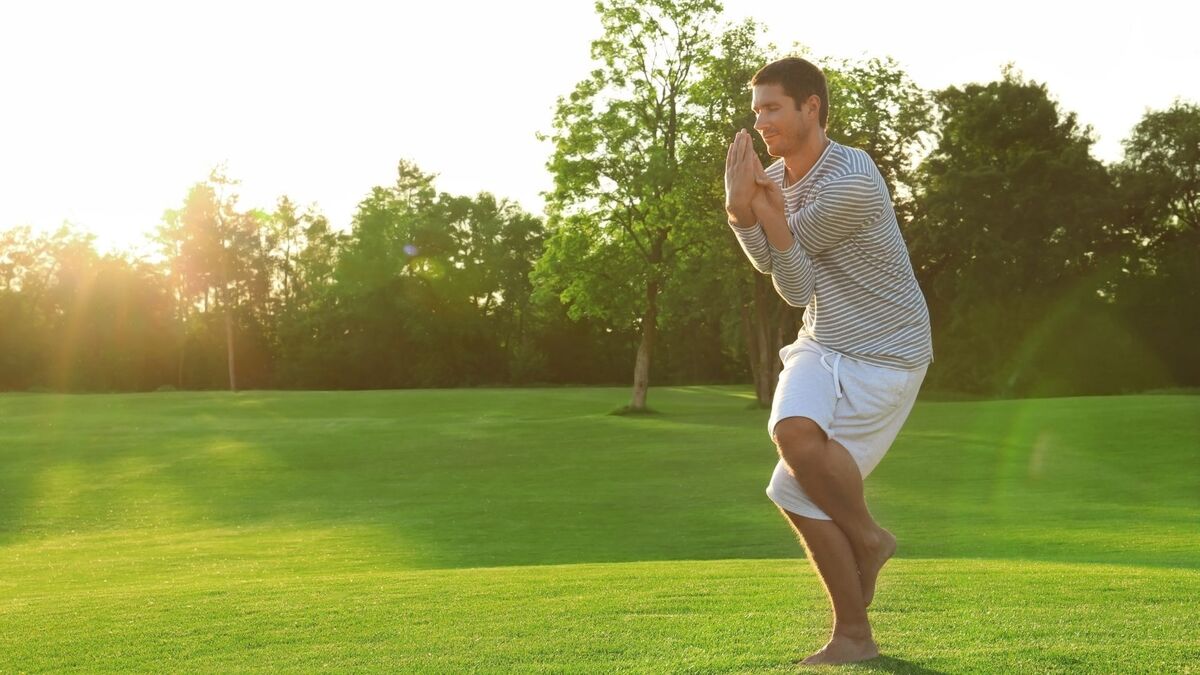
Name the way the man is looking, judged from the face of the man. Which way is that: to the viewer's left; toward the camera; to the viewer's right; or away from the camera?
to the viewer's left

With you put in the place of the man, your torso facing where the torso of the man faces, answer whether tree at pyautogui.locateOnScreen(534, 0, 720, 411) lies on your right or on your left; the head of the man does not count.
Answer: on your right

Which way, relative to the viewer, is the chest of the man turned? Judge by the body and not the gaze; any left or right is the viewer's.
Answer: facing the viewer and to the left of the viewer
